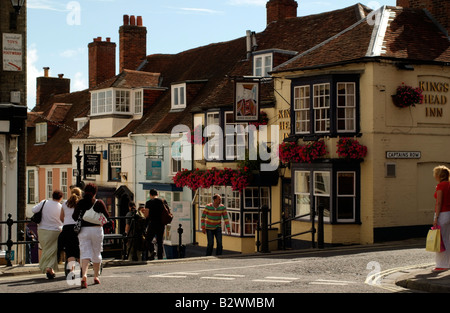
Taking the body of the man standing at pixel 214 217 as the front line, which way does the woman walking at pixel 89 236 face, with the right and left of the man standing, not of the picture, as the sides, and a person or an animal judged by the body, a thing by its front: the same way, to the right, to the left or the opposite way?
the opposite way

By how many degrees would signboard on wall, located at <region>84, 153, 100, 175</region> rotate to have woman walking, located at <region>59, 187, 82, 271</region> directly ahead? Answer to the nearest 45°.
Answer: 0° — it already faces them

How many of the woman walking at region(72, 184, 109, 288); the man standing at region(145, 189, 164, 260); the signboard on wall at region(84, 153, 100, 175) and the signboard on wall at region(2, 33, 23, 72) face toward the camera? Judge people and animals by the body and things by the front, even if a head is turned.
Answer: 2

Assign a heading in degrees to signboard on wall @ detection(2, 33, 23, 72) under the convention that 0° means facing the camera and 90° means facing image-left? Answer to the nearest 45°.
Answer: approximately 0°

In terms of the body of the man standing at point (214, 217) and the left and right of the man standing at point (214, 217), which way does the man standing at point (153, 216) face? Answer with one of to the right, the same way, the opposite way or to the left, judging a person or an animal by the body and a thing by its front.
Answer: the opposite way

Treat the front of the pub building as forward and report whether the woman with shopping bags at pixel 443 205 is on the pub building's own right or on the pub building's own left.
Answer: on the pub building's own left

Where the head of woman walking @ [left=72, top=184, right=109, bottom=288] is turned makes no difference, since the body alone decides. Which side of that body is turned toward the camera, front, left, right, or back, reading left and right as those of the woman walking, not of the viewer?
back

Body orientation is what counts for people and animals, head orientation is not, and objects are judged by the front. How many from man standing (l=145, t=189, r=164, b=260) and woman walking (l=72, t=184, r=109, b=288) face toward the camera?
0

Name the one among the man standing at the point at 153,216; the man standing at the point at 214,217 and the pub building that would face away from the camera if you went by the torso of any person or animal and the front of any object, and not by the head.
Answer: the man standing at the point at 153,216

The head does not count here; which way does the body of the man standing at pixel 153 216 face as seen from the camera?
away from the camera
